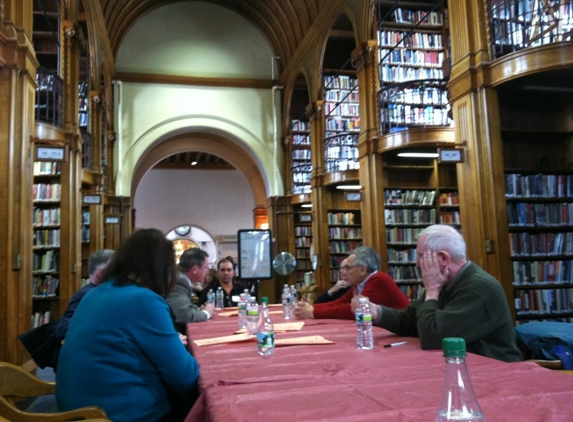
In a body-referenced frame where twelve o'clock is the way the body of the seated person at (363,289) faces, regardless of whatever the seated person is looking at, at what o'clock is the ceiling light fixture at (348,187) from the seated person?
The ceiling light fixture is roughly at 3 o'clock from the seated person.

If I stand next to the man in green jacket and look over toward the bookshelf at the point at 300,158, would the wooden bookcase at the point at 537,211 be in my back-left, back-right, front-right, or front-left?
front-right

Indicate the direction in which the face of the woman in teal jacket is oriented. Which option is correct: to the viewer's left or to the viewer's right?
to the viewer's right

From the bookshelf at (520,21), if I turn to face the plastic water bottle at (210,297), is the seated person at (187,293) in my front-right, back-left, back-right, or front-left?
front-left

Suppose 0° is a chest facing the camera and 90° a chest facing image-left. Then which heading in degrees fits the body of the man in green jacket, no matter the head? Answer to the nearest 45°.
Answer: approximately 90°

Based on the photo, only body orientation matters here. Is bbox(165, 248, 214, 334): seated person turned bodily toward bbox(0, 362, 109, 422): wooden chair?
no

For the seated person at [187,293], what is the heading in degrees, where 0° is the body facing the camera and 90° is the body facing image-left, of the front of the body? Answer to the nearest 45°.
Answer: approximately 270°

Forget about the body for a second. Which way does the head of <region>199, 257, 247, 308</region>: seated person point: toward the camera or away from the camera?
toward the camera

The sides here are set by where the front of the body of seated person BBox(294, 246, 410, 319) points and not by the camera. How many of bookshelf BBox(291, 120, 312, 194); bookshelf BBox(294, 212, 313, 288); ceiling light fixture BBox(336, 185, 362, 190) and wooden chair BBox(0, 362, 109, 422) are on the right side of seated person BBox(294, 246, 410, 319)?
3

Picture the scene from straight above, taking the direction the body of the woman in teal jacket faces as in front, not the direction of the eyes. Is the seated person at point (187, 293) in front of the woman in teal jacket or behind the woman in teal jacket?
in front

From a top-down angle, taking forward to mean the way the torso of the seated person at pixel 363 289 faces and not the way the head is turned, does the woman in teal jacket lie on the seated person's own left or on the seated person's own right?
on the seated person's own left

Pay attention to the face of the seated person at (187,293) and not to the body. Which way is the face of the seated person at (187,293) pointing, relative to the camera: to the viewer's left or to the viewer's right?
to the viewer's right

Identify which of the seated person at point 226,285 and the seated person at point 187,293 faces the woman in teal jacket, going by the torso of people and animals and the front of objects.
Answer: the seated person at point 226,285

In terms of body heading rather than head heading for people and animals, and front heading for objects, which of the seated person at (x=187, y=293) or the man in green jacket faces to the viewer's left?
the man in green jacket

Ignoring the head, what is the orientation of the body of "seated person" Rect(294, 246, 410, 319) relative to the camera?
to the viewer's left

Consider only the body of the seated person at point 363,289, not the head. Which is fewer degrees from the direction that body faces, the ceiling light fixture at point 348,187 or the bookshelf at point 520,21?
the ceiling light fixture
